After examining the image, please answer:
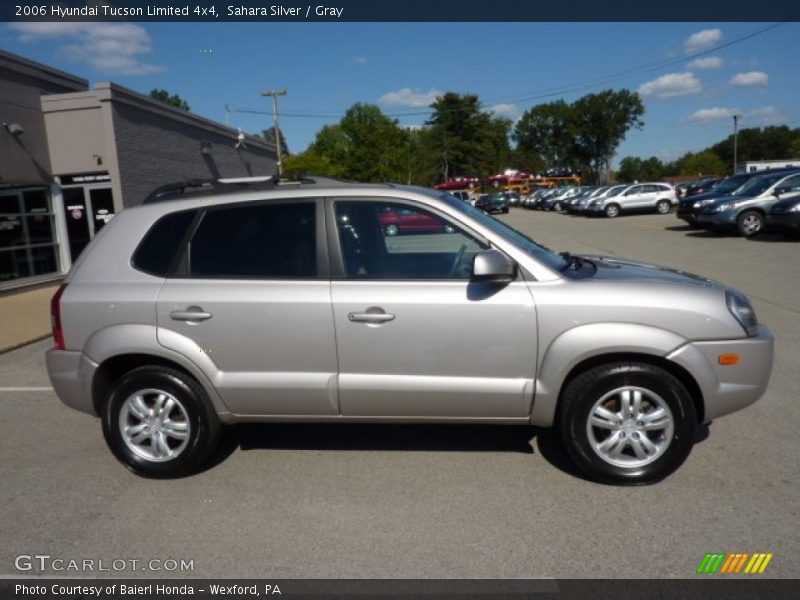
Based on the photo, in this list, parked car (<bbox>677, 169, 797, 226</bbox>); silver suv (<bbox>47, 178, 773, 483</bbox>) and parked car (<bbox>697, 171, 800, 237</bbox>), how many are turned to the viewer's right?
1

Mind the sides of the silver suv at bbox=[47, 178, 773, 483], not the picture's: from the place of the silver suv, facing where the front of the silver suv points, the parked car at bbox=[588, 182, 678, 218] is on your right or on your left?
on your left

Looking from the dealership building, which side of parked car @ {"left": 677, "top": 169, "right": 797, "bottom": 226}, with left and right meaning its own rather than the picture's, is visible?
front

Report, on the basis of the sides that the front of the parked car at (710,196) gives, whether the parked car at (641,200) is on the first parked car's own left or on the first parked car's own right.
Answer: on the first parked car's own right

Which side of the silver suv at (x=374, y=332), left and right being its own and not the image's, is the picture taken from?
right

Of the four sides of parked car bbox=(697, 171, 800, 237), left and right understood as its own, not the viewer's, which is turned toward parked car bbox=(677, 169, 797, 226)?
right

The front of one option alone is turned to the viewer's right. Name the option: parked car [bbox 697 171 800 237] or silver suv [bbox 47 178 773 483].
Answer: the silver suv

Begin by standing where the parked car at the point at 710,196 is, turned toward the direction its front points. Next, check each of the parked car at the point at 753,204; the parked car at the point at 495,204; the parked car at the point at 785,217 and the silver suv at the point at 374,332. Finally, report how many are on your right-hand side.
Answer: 1

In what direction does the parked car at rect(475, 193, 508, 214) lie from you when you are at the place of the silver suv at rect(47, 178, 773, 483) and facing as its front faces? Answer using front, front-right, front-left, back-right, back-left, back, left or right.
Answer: left

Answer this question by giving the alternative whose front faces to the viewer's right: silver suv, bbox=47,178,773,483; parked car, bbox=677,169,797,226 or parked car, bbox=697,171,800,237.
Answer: the silver suv

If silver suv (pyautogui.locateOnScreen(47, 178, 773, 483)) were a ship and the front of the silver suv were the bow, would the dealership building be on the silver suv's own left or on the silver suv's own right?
on the silver suv's own left

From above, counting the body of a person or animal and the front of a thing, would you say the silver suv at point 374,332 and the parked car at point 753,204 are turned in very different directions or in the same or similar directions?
very different directions

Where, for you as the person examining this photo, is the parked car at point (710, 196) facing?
facing the viewer and to the left of the viewer

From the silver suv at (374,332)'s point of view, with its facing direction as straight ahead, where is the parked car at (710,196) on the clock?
The parked car is roughly at 10 o'clock from the silver suv.

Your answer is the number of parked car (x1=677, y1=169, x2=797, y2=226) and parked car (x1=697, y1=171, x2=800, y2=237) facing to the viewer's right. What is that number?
0

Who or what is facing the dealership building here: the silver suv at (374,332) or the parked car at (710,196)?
the parked car
